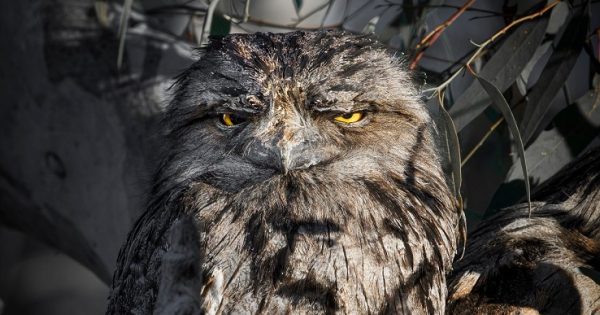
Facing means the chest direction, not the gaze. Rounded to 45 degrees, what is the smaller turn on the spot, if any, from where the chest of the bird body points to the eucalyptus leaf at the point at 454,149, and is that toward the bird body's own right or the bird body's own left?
approximately 135° to the bird body's own left

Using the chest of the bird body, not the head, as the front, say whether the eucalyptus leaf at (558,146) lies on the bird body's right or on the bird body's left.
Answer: on the bird body's left

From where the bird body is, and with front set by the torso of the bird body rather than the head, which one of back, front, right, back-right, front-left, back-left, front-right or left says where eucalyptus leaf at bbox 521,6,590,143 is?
back-left

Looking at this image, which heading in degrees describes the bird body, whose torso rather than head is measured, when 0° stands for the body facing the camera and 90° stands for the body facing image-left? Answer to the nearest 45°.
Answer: approximately 0°

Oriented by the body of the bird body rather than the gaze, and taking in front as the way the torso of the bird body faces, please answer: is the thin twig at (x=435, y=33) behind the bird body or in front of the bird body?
behind
